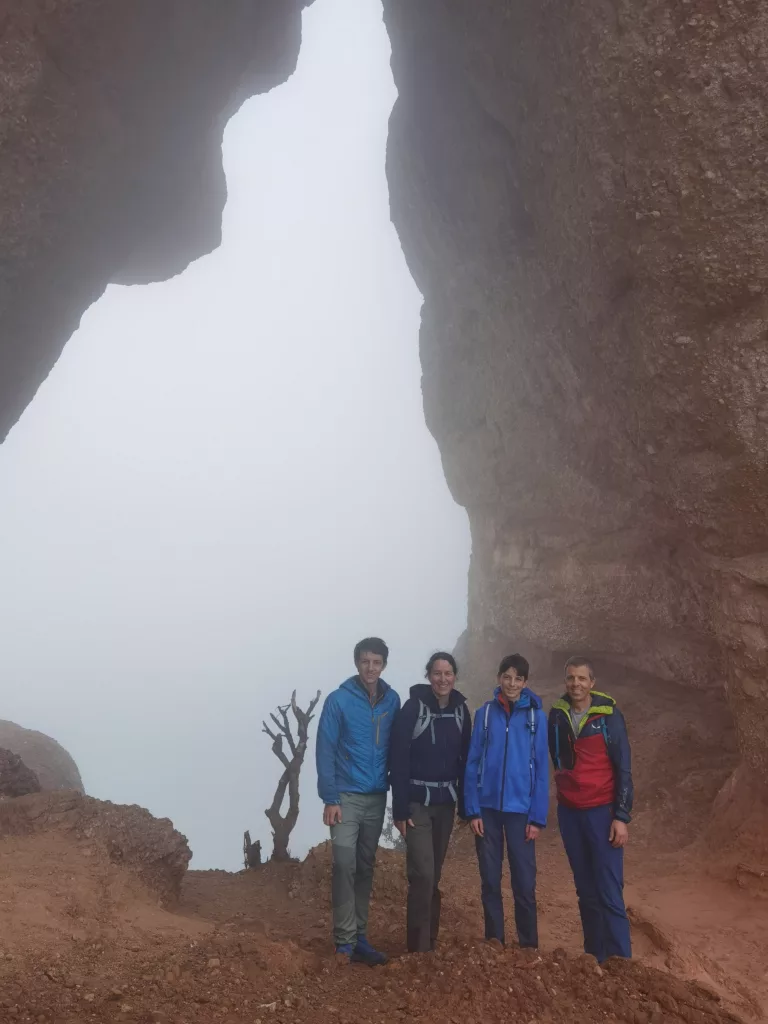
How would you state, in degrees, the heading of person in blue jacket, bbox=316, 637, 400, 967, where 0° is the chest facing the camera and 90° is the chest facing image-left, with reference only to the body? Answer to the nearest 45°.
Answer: approximately 315°

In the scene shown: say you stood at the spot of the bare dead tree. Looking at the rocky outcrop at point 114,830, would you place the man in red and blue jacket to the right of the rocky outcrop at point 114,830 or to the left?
left

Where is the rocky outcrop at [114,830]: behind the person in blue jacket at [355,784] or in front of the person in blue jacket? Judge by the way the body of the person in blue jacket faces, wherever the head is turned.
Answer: behind

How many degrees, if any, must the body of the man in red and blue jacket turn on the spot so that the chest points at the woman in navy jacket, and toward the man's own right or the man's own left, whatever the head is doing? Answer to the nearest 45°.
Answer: approximately 45° to the man's own right

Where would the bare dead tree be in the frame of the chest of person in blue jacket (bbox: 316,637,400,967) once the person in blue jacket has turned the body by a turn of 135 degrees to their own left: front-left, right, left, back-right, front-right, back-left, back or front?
front

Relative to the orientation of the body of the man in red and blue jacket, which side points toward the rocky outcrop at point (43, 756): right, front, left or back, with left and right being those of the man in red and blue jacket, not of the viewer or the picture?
right

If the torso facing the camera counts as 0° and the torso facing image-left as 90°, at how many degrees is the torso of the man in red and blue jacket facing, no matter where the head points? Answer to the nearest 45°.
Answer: approximately 45°

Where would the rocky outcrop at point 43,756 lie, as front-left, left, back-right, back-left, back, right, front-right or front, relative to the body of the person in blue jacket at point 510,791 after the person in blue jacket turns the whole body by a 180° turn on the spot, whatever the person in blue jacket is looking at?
front-left
